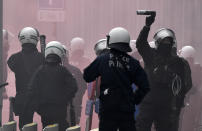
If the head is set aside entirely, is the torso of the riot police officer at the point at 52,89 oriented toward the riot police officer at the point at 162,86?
no

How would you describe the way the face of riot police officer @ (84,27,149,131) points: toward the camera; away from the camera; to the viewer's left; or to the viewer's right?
away from the camera

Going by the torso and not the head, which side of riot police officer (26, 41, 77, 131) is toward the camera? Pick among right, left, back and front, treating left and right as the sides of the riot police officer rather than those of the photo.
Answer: back

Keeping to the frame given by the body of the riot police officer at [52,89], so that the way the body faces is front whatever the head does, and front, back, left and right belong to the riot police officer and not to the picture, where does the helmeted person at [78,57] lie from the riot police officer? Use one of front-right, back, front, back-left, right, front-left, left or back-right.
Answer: front

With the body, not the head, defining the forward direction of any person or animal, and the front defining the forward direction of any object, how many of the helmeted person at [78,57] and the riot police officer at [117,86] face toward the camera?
0

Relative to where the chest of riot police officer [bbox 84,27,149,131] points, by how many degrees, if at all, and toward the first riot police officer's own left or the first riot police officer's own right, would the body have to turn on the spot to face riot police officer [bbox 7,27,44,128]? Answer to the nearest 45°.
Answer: approximately 45° to the first riot police officer's own left

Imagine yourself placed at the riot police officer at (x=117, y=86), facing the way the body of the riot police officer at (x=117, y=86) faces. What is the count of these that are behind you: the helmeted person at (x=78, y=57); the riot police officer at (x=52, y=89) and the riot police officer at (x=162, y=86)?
0

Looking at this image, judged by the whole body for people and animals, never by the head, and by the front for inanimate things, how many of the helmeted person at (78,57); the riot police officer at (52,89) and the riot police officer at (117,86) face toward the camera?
0

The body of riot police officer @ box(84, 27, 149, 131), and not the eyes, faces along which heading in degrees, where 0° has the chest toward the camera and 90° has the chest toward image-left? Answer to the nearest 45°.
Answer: approximately 180°
